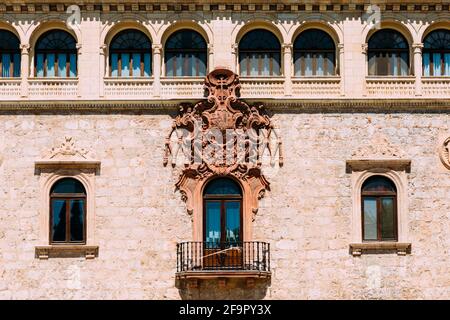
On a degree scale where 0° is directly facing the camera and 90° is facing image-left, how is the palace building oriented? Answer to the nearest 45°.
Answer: approximately 0°
